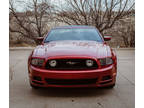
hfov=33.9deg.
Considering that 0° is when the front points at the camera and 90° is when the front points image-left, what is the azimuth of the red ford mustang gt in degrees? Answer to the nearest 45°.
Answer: approximately 0°

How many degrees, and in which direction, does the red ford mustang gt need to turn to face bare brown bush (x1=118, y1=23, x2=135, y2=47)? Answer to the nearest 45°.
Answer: approximately 180°

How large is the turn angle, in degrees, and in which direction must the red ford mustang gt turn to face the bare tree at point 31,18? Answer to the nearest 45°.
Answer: approximately 180°

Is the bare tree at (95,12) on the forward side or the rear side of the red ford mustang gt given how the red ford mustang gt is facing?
on the rear side
